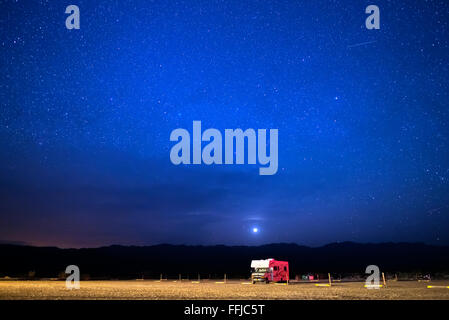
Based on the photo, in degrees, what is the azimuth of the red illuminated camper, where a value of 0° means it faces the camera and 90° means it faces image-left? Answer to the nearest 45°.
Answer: approximately 45°
